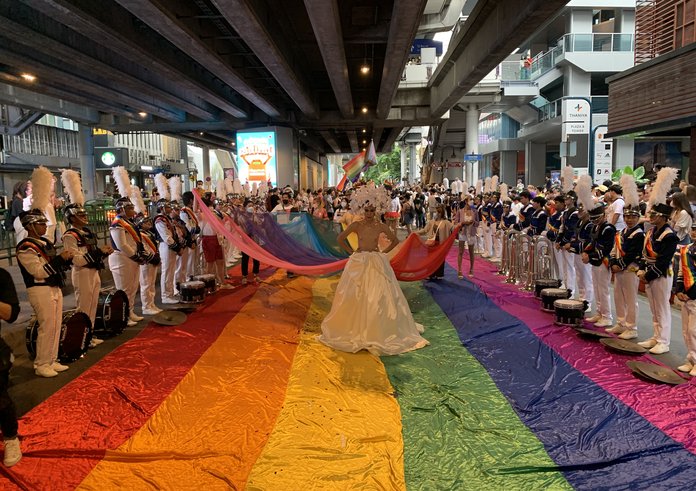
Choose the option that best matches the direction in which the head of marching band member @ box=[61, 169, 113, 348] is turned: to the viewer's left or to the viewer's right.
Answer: to the viewer's right

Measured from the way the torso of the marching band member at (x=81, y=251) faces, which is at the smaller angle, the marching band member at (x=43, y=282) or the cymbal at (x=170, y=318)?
the cymbal

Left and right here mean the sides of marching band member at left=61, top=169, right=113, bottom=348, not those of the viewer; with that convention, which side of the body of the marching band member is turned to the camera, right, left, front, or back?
right

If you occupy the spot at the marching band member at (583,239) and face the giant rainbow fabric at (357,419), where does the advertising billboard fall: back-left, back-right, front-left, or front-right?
back-right

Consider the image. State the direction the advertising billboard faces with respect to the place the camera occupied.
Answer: facing the viewer

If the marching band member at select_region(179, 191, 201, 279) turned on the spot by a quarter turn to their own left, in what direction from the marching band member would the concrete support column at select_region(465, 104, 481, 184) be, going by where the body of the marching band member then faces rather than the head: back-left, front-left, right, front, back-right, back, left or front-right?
front-right

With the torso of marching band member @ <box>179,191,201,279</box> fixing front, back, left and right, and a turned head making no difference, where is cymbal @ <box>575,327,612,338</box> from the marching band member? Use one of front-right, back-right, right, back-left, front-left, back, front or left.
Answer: front-right

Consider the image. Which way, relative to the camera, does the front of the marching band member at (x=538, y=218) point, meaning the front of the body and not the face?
to the viewer's left

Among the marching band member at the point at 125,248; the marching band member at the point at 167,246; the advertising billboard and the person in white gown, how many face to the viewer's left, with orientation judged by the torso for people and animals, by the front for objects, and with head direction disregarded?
0

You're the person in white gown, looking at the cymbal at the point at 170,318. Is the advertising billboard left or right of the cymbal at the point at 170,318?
right

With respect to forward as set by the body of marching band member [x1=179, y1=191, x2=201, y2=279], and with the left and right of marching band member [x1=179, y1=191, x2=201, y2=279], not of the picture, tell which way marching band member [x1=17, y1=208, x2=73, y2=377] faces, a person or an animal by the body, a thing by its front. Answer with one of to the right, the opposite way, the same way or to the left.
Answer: the same way

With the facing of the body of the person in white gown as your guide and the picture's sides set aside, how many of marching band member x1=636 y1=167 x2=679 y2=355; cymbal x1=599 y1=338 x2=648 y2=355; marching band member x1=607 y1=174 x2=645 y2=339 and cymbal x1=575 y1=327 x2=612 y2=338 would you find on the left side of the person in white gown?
4

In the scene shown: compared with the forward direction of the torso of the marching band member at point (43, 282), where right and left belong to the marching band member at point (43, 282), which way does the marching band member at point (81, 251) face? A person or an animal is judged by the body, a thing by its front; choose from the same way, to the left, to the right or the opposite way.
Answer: the same way

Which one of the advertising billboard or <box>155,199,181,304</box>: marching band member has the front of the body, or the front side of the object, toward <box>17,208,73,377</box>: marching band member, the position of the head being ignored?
the advertising billboard

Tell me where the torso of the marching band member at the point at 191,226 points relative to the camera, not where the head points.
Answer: to the viewer's right

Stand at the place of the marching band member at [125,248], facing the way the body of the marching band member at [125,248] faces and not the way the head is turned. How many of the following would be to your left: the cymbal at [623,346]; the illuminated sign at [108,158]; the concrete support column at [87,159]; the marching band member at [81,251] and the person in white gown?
2

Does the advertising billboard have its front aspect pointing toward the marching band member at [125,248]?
yes

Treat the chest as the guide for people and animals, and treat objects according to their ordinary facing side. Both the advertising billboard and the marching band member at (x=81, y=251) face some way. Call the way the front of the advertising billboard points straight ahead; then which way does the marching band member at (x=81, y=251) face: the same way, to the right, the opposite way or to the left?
to the left
